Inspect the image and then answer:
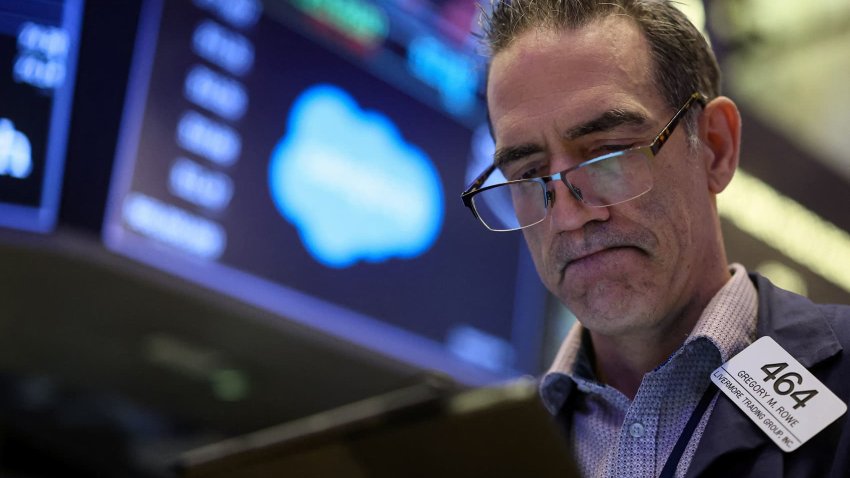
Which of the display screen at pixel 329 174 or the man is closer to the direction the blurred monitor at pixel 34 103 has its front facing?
the man

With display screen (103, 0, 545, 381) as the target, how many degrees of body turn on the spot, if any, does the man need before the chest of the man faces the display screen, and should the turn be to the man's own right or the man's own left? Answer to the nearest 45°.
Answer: approximately 90° to the man's own right

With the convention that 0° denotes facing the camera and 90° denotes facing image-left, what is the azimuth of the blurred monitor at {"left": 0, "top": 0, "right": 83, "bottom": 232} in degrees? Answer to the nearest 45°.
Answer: approximately 0°

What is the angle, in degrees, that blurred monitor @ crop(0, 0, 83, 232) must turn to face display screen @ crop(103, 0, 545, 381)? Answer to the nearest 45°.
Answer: approximately 90° to its left

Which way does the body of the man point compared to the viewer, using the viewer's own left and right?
facing the viewer and to the left of the viewer

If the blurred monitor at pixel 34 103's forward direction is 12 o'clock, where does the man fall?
The man is roughly at 11 o'clock from the blurred monitor.

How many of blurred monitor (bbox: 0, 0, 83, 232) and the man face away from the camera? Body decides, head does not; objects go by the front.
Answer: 0
